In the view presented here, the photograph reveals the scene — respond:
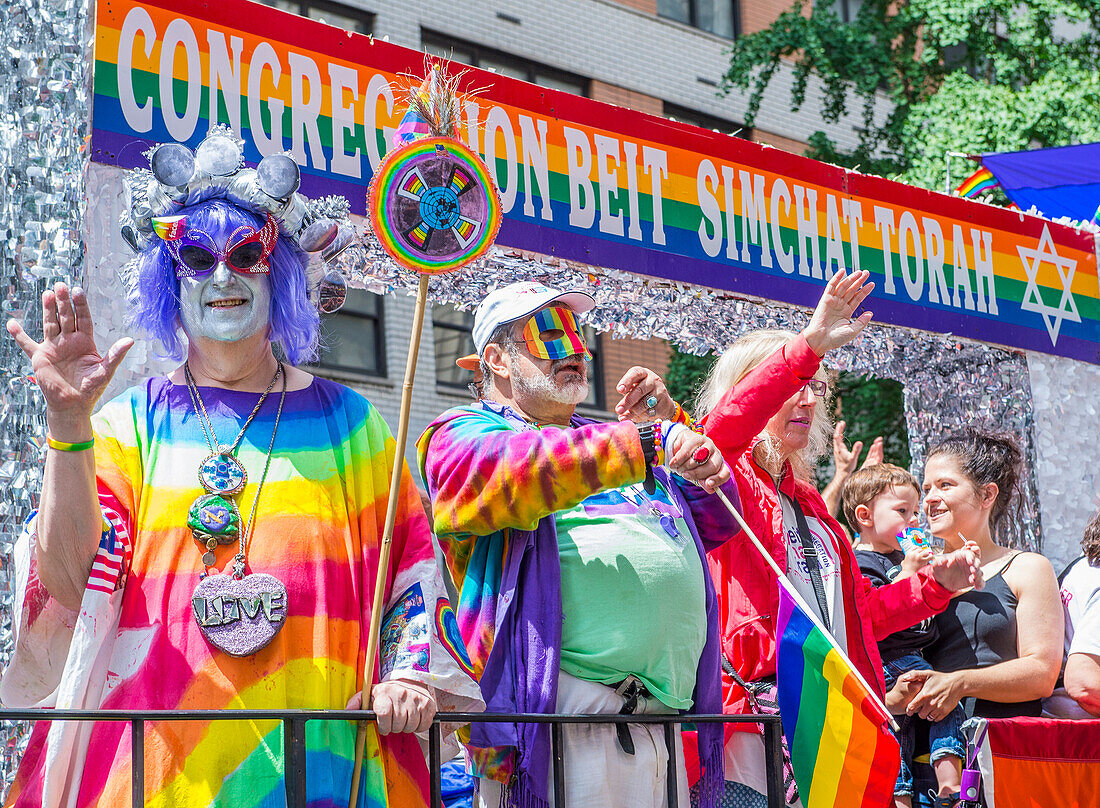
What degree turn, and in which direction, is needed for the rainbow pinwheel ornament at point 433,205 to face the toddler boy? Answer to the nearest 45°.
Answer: approximately 135° to its left

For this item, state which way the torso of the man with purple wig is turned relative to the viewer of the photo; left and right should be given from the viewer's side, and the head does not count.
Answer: facing the viewer

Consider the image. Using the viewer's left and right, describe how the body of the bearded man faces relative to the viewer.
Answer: facing the viewer and to the right of the viewer

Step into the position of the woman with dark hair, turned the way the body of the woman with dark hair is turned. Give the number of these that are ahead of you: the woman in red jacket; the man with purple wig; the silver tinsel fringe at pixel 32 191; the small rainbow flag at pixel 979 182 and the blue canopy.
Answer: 3

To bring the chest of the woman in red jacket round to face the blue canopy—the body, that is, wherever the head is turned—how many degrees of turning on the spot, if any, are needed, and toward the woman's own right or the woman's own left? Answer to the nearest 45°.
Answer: approximately 135° to the woman's own left

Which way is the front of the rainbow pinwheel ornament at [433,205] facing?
toward the camera

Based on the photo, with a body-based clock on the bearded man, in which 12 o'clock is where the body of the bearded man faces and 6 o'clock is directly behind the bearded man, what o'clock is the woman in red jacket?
The woman in red jacket is roughly at 9 o'clock from the bearded man.

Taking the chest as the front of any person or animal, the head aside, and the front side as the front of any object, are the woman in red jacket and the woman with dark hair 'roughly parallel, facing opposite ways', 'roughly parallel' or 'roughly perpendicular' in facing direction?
roughly perpendicular

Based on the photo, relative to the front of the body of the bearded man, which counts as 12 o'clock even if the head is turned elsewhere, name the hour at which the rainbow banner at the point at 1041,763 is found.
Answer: The rainbow banner is roughly at 9 o'clock from the bearded man.

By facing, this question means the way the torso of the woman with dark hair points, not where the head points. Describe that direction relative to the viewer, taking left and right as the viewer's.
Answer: facing the viewer and to the left of the viewer

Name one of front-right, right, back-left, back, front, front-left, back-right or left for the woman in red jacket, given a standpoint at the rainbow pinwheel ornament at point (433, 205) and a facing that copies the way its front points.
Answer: back-left
